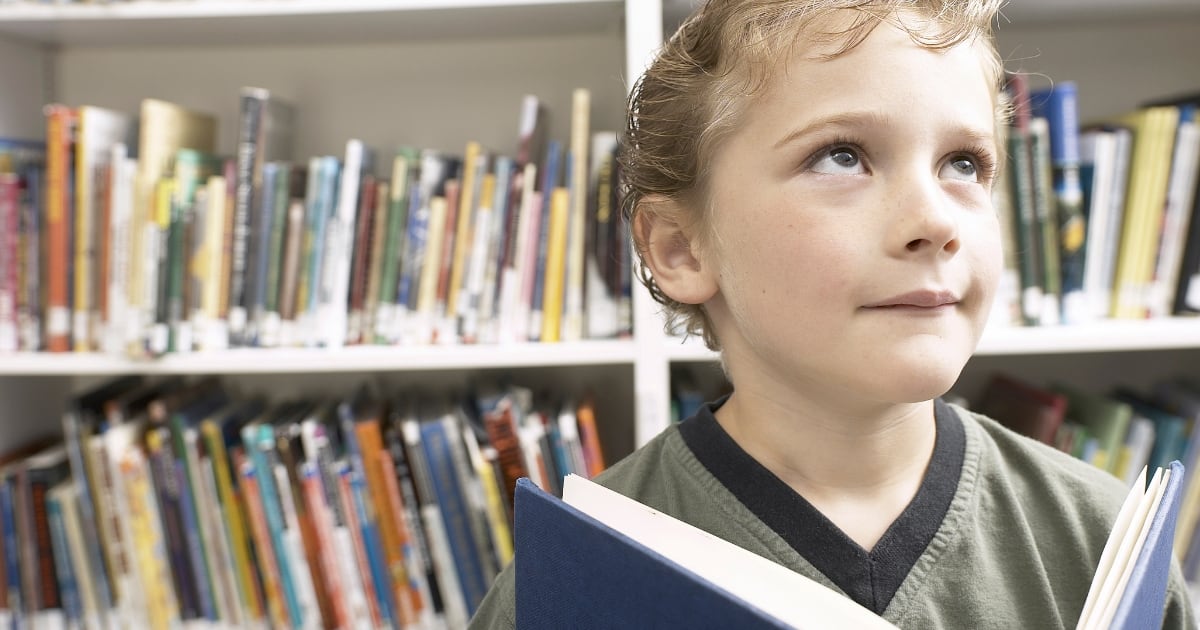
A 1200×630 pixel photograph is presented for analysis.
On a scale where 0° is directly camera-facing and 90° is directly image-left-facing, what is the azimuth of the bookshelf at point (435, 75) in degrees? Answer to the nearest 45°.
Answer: approximately 0°

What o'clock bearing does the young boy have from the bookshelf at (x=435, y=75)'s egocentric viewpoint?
The young boy is roughly at 11 o'clock from the bookshelf.
